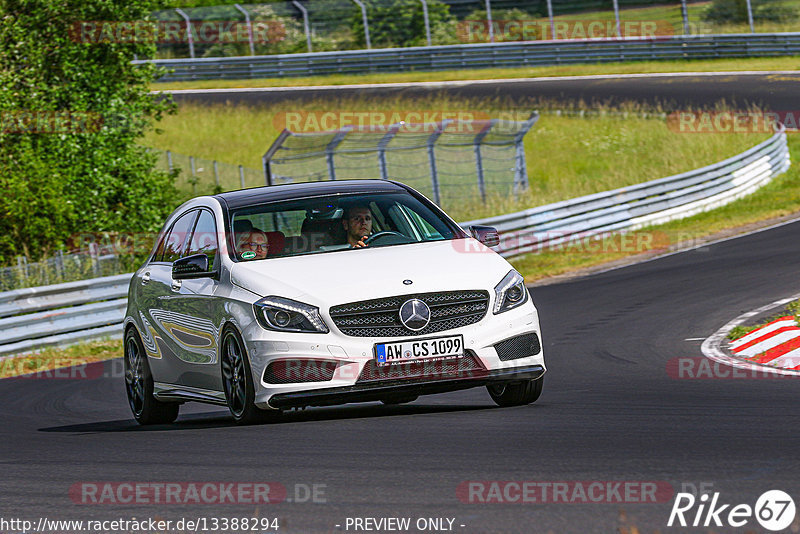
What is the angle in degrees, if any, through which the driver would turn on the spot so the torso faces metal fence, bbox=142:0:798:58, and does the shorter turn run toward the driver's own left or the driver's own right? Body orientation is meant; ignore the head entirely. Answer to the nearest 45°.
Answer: approximately 135° to the driver's own left

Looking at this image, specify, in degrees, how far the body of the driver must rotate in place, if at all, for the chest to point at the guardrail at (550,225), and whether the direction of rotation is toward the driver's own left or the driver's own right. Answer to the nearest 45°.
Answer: approximately 135° to the driver's own left

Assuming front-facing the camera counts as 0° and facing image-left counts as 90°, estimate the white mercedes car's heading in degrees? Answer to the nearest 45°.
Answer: approximately 315°

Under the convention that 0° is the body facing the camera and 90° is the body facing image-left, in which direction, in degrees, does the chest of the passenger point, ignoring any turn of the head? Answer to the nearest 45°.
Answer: approximately 315°

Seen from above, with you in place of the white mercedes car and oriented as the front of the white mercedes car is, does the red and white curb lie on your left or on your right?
on your left

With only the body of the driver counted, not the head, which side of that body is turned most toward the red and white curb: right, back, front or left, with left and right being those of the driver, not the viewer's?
left

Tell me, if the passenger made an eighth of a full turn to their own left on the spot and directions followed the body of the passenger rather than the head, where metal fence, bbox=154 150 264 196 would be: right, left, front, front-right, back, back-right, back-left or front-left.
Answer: left

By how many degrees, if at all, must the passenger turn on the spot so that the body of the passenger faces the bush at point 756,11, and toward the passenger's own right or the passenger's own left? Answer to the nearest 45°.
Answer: approximately 90° to the passenger's own left

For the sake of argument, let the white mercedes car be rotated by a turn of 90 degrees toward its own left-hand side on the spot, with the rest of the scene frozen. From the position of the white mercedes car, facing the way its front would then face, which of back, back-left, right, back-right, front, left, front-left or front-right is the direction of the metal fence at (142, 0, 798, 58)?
front-left
